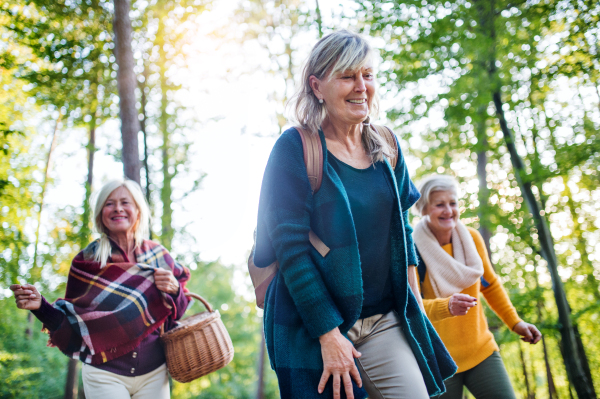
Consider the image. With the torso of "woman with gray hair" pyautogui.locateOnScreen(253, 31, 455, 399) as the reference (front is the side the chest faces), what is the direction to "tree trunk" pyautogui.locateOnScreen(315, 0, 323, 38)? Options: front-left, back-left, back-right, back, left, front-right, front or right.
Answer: back-left

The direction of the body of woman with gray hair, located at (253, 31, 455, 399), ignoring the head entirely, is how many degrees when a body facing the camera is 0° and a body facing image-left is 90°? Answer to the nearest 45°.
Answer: approximately 315°

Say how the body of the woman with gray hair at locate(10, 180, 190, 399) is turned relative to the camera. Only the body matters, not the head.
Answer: toward the camera

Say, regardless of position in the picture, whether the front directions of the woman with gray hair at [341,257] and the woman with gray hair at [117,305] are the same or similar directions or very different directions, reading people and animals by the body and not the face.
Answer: same or similar directions

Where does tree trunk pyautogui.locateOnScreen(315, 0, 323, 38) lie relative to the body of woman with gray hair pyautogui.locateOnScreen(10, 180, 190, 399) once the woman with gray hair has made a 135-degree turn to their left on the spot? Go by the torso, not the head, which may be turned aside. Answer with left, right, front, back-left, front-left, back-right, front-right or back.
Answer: front

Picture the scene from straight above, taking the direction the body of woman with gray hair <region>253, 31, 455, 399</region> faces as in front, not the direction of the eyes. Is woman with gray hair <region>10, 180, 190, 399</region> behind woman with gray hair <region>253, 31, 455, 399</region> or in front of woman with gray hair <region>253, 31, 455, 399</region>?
behind

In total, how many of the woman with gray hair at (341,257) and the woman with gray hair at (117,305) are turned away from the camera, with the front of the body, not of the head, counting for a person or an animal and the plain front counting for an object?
0

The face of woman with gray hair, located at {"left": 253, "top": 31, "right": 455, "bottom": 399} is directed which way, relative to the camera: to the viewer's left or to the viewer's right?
to the viewer's right

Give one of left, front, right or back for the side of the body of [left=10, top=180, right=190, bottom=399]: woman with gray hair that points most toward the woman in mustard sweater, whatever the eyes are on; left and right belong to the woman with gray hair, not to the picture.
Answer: left

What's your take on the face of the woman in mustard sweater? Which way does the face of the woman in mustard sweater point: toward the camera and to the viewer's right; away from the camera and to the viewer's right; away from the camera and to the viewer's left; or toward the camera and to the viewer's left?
toward the camera and to the viewer's left
